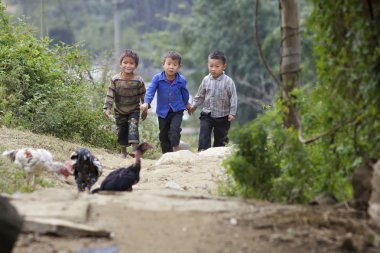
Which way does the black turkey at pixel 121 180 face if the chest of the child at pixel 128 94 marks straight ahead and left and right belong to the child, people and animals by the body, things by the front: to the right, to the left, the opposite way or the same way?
to the left

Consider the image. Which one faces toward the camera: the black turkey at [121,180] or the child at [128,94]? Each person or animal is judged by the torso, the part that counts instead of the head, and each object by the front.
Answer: the child

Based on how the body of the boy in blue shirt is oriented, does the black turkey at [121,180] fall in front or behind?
in front

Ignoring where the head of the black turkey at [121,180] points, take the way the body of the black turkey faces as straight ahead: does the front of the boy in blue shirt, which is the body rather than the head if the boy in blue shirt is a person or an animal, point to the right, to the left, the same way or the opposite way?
to the right

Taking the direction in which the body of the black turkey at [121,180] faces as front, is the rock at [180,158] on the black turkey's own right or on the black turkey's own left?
on the black turkey's own left

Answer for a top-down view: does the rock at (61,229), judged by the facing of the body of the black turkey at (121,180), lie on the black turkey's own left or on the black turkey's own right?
on the black turkey's own right

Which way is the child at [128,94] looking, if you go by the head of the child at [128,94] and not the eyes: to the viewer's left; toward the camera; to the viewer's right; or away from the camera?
toward the camera

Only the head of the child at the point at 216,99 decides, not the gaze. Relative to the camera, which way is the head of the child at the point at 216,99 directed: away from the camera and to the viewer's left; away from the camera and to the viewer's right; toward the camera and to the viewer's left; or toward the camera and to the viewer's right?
toward the camera and to the viewer's left

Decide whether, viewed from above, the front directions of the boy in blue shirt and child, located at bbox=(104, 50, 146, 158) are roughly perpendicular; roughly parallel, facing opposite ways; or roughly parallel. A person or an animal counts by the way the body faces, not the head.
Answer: roughly parallel

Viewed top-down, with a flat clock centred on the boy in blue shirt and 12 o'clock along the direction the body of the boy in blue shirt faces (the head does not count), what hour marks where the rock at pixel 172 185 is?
The rock is roughly at 12 o'clock from the boy in blue shirt.

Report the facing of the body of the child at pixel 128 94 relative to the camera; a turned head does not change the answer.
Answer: toward the camera

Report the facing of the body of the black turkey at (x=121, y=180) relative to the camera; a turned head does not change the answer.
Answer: to the viewer's right

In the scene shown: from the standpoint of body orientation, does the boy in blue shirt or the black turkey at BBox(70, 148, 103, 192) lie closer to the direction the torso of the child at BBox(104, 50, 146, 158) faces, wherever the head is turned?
the black turkey

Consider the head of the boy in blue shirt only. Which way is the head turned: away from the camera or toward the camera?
toward the camera
